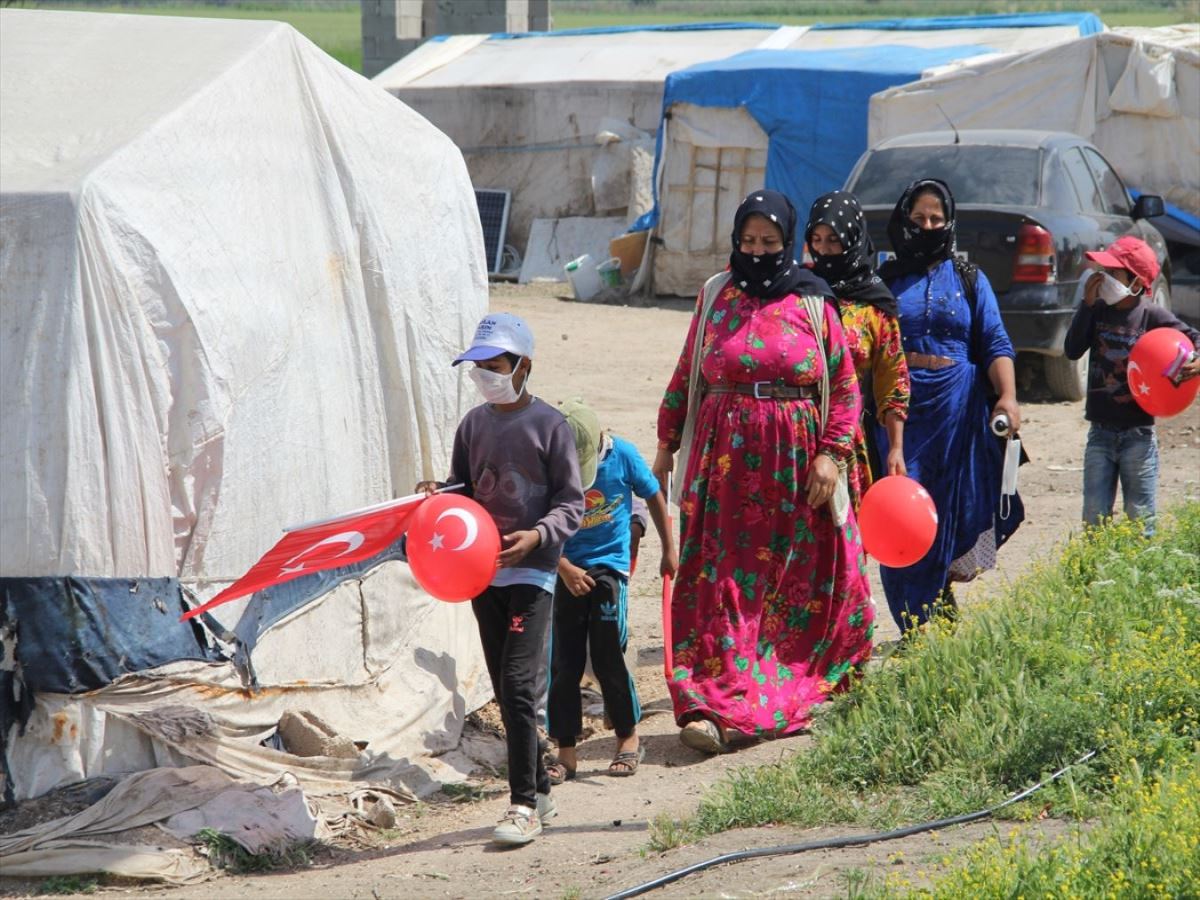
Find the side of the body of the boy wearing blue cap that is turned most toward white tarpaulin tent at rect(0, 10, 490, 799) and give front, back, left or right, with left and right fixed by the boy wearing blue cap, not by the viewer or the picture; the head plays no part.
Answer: right

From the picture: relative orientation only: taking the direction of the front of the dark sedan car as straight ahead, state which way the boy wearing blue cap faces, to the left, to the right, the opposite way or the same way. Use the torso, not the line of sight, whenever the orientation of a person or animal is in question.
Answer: the opposite way

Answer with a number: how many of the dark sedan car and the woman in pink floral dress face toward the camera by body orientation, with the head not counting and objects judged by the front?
1

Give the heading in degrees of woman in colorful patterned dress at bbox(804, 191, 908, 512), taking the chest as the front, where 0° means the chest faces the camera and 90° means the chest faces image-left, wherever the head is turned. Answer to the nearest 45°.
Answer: approximately 45°

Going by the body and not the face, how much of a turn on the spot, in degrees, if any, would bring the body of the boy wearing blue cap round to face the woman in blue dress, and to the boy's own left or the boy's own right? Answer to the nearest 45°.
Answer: approximately 180°

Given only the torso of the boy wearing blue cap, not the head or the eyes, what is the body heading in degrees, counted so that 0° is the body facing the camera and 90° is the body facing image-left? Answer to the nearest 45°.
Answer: approximately 45°

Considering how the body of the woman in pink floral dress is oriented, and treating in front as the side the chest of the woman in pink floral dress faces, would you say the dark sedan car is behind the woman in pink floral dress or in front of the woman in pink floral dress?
behind

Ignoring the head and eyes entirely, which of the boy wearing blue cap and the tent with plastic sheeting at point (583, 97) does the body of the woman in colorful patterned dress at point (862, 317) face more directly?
the boy wearing blue cap

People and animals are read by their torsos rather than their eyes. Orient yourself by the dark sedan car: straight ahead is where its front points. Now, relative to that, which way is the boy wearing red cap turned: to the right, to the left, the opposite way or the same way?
the opposite way
